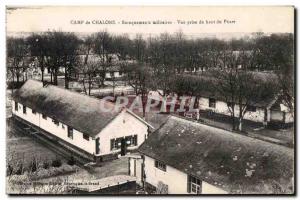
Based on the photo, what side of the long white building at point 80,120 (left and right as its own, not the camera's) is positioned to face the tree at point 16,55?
back
